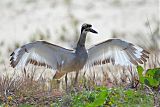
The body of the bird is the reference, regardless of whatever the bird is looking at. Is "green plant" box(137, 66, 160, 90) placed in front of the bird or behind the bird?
in front
